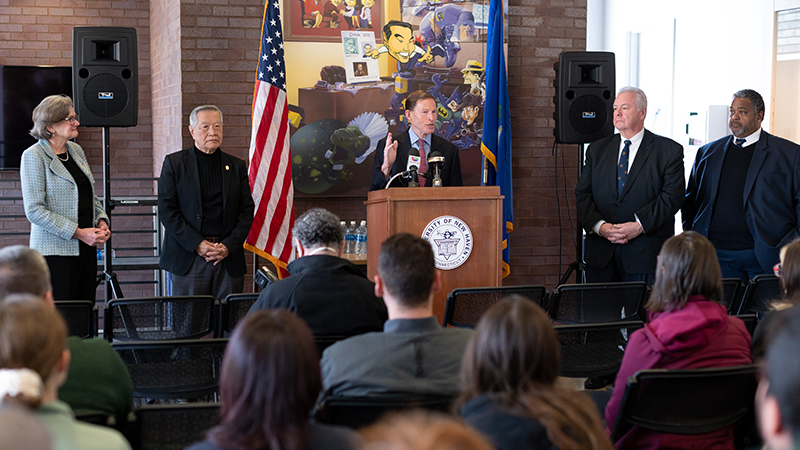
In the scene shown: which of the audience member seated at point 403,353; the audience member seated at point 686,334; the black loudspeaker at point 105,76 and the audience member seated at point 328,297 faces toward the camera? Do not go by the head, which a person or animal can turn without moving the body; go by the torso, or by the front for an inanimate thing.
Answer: the black loudspeaker

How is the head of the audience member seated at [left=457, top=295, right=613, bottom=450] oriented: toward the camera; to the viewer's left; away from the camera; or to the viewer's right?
away from the camera

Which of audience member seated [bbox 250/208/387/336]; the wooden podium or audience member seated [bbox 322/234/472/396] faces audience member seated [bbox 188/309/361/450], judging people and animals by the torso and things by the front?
the wooden podium

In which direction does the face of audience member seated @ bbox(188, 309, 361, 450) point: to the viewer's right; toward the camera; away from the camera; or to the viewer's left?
away from the camera

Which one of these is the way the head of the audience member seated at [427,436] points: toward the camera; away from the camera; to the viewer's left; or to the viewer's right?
away from the camera

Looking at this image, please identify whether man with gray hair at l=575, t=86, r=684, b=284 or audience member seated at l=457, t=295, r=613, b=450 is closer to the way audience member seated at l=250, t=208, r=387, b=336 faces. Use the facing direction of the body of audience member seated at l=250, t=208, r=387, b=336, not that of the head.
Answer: the man with gray hair

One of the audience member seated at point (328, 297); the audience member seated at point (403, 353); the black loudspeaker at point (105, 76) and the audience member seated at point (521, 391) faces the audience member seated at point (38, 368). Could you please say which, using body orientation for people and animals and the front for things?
the black loudspeaker

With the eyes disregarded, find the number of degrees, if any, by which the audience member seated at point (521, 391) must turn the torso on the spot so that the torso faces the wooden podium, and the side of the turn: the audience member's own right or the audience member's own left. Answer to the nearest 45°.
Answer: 0° — they already face it

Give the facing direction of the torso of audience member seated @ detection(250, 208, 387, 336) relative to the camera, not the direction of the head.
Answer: away from the camera

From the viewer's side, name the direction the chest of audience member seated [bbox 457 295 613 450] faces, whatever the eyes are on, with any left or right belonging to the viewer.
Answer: facing away from the viewer

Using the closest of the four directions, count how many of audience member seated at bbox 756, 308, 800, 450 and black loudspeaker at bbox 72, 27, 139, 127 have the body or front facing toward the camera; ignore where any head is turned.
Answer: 1
